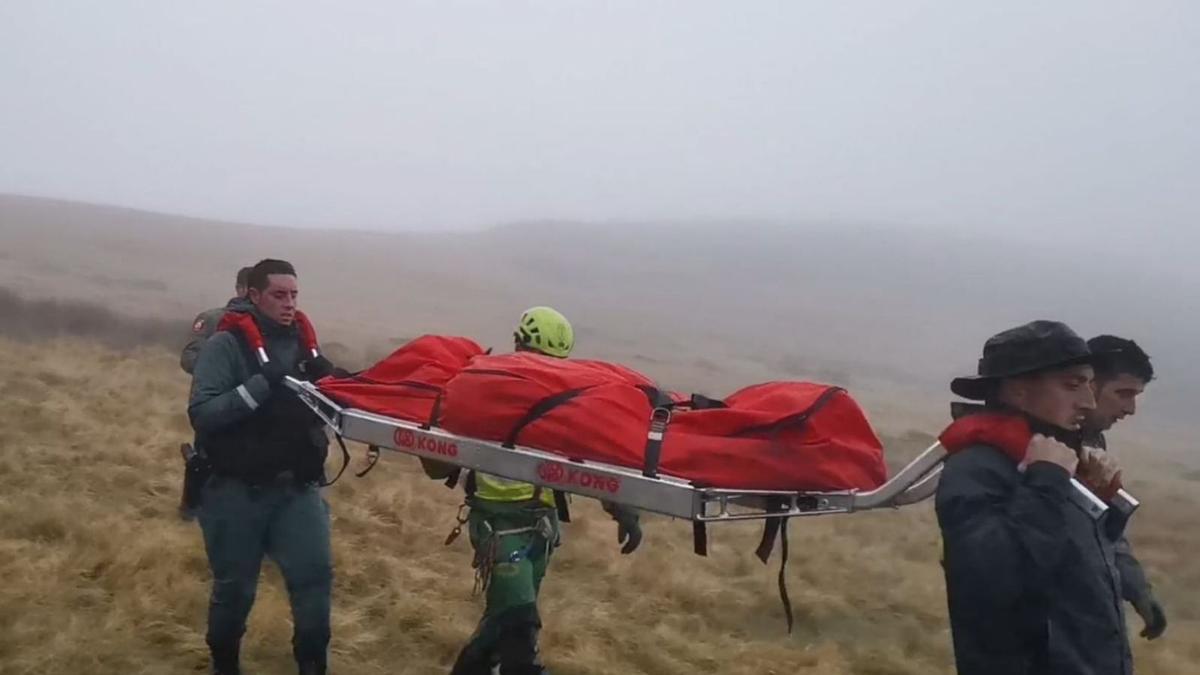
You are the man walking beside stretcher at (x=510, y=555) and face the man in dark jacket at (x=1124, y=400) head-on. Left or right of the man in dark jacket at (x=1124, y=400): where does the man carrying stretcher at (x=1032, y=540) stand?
right

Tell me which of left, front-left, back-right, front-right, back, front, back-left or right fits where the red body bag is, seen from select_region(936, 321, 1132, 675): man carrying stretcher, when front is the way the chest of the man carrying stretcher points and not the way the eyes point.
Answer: back

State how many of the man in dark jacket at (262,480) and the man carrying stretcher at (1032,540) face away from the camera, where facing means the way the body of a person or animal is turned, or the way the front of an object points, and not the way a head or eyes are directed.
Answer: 0

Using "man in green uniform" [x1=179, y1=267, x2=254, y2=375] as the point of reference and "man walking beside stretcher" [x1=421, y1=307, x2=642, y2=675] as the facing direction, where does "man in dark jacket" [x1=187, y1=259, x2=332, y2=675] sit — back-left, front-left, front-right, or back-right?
front-right

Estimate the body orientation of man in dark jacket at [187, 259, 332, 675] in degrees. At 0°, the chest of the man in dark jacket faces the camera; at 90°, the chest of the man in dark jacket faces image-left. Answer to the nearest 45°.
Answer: approximately 315°

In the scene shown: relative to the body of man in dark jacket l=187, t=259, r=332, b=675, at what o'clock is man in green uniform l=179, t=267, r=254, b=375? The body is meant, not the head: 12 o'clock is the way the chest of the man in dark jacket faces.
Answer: The man in green uniform is roughly at 7 o'clock from the man in dark jacket.

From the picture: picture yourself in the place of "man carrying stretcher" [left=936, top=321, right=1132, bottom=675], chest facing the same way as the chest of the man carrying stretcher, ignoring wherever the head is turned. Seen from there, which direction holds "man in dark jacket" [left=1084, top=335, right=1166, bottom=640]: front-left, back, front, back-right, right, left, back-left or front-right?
left

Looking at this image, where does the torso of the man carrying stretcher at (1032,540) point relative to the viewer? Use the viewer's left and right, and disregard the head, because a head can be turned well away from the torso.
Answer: facing to the right of the viewer
